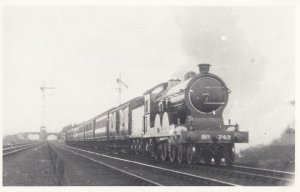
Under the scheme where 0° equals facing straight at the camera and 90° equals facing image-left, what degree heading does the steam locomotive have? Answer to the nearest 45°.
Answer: approximately 315°
